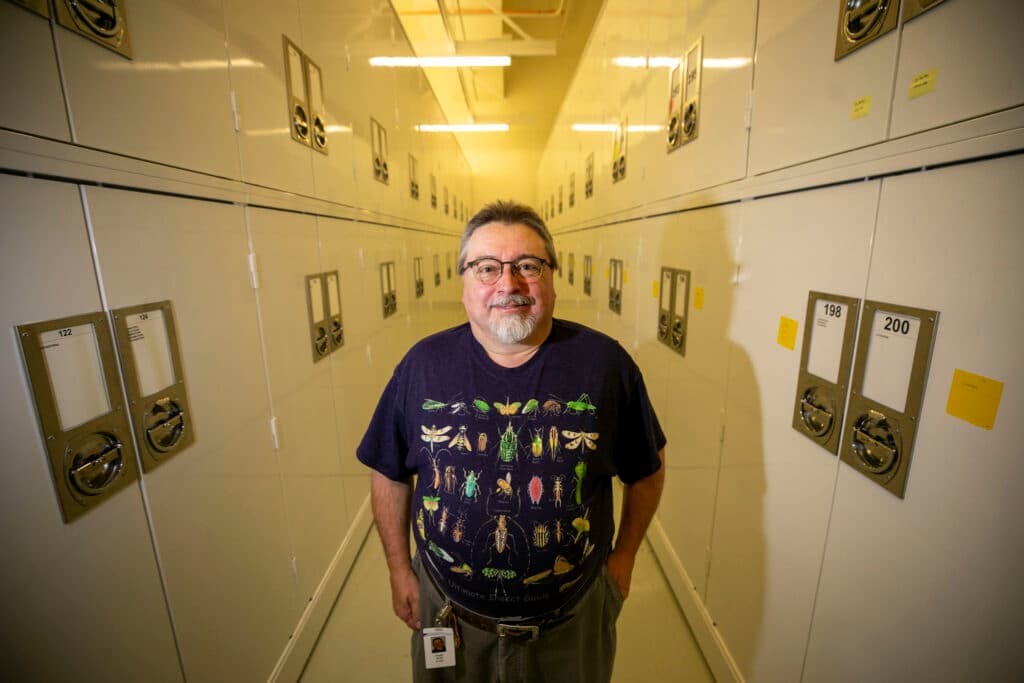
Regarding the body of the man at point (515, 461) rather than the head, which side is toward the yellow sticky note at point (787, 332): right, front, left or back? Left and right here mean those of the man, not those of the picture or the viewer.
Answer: left

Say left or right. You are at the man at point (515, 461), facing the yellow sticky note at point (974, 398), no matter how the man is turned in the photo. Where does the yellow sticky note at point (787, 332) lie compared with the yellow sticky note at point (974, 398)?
left

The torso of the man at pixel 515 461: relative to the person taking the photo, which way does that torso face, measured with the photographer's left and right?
facing the viewer
